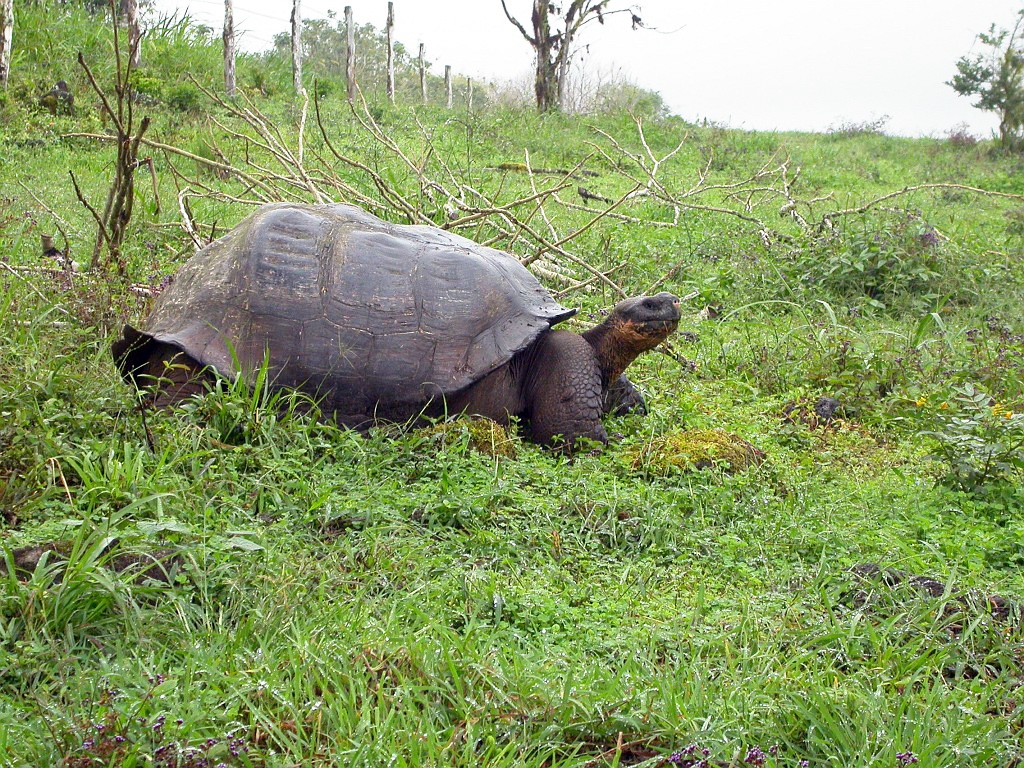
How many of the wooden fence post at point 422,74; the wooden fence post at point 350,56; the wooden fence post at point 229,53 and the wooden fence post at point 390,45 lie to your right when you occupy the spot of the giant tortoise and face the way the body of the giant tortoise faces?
0

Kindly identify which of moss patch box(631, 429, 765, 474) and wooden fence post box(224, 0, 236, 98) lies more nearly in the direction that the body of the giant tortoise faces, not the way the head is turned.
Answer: the moss patch

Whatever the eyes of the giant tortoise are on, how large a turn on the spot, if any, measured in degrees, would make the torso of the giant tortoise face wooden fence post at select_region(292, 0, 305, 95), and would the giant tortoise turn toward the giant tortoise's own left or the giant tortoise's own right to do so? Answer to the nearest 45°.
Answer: approximately 90° to the giant tortoise's own left

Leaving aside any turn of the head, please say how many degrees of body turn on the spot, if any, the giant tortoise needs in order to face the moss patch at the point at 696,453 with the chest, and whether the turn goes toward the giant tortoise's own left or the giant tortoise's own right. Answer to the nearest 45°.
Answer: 0° — it already faces it

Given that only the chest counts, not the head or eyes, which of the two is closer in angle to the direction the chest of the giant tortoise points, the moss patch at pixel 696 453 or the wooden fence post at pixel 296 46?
the moss patch

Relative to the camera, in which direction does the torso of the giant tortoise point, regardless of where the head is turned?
to the viewer's right

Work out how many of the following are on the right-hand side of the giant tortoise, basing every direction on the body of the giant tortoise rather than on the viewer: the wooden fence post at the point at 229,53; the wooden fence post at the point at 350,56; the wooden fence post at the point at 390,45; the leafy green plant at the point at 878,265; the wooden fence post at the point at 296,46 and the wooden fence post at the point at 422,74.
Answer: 0

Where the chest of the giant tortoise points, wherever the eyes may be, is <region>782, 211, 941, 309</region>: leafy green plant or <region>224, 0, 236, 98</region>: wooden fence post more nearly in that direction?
the leafy green plant

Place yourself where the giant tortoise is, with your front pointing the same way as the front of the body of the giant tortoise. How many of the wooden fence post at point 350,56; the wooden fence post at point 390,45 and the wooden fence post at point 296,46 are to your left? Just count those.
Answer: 3

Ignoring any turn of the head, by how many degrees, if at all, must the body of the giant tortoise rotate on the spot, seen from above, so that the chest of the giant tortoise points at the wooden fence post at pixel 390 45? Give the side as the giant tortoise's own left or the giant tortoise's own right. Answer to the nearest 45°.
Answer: approximately 90° to the giant tortoise's own left

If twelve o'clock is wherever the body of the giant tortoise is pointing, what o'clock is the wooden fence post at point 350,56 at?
The wooden fence post is roughly at 9 o'clock from the giant tortoise.

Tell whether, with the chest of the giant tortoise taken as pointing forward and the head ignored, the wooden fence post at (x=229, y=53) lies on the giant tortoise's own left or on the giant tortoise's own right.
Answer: on the giant tortoise's own left

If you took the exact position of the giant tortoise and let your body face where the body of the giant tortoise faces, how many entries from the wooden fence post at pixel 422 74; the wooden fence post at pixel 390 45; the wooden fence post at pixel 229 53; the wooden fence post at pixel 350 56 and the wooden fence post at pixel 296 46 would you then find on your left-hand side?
5

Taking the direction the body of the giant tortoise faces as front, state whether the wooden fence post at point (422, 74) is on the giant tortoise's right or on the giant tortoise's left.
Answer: on the giant tortoise's left

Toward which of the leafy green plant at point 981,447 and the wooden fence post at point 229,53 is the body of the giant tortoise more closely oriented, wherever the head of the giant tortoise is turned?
the leafy green plant
